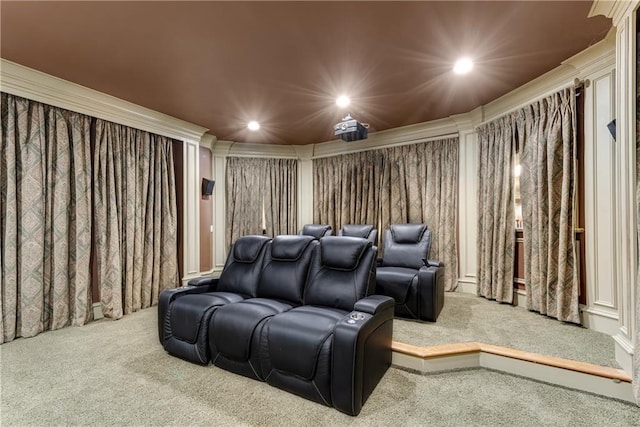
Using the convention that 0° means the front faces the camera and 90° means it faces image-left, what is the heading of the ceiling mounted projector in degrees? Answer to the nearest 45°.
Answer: approximately 45°

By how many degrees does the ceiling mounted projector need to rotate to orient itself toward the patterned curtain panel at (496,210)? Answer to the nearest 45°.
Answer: approximately 135° to its left

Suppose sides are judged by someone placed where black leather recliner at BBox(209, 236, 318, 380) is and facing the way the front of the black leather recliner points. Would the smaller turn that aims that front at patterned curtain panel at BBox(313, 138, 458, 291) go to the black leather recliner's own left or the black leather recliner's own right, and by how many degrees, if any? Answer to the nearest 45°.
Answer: approximately 180°

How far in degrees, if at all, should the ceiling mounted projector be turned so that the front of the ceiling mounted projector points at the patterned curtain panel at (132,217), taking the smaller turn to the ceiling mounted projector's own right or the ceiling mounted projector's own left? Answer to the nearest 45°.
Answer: approximately 45° to the ceiling mounted projector's own right

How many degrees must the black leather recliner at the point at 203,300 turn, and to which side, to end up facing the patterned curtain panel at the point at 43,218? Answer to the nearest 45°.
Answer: approximately 90° to its right

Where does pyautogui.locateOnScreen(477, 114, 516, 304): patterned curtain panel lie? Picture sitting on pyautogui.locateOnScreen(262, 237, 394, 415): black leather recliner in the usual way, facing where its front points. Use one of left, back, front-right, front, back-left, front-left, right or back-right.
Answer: back

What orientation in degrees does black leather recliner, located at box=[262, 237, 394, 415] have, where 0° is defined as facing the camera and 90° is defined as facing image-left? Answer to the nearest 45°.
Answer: approximately 45°

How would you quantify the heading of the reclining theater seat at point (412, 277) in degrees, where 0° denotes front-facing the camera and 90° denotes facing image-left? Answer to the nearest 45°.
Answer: approximately 45°
